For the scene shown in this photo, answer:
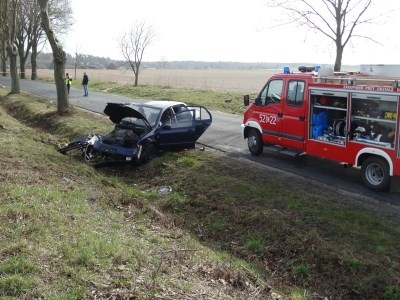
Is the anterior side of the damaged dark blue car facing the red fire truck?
no

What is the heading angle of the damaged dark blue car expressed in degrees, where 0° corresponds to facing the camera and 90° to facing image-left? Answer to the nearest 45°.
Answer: approximately 45°

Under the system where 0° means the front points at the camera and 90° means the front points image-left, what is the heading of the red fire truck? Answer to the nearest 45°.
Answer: approximately 135°

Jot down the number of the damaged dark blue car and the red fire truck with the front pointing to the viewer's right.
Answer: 0

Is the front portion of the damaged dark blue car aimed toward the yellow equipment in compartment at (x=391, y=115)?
no

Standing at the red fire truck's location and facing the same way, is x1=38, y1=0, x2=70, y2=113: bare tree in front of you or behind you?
in front

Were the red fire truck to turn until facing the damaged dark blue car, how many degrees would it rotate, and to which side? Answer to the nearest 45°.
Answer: approximately 45° to its left

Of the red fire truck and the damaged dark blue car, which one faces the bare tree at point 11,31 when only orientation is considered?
the red fire truck

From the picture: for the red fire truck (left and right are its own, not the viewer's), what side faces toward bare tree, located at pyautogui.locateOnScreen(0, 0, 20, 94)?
front

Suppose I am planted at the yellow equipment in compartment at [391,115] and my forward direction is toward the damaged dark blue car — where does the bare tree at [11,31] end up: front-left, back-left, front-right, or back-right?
front-right
